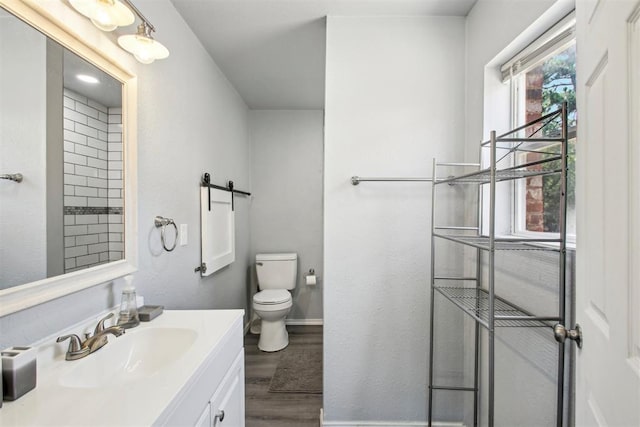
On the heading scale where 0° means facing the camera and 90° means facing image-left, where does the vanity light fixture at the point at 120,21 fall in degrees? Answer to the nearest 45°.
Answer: approximately 315°

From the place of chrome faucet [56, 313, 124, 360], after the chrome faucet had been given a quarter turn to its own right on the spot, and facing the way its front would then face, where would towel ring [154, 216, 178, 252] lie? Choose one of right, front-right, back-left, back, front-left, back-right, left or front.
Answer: back

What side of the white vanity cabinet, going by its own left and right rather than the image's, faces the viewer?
right

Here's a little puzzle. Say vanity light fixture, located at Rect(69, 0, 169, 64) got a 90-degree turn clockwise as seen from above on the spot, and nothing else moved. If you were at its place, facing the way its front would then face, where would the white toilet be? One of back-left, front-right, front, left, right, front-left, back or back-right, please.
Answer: back

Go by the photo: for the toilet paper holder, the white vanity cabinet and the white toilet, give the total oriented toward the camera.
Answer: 2

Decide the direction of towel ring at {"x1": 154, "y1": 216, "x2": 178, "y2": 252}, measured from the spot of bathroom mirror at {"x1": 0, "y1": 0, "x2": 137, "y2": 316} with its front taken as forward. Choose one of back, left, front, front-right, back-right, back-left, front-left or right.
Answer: left

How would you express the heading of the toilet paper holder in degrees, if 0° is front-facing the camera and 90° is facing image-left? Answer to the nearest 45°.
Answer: approximately 0°

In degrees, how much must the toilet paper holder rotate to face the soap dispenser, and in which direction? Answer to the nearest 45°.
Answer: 0° — it already faces it
